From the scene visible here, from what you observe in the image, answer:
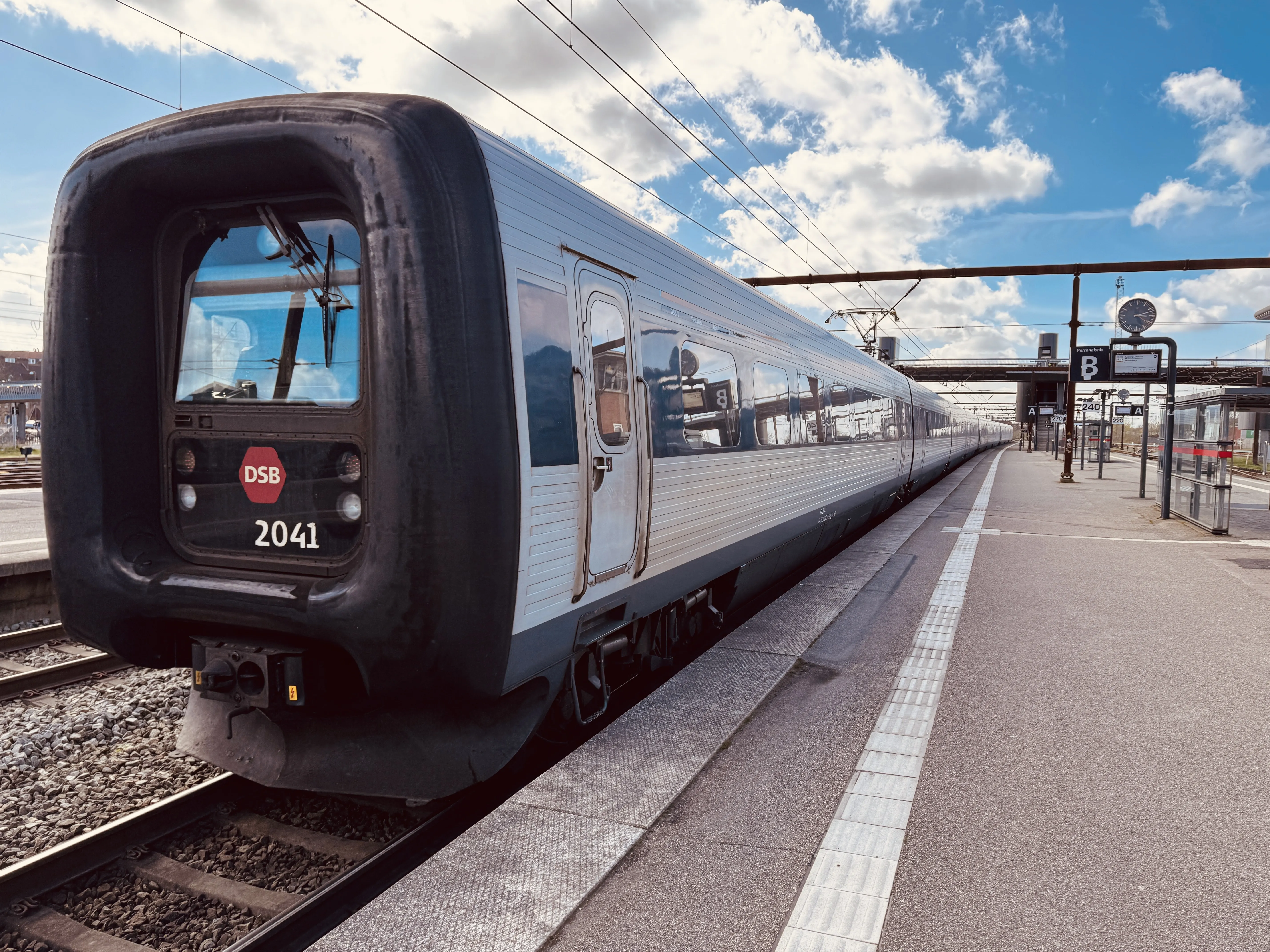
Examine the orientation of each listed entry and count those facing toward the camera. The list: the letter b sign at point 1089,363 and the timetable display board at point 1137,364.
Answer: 2

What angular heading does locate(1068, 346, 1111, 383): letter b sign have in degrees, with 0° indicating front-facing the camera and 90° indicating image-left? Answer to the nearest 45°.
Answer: approximately 0°

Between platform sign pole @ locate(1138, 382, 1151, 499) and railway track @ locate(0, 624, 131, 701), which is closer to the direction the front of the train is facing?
the railway track

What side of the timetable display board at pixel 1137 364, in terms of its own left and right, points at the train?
front

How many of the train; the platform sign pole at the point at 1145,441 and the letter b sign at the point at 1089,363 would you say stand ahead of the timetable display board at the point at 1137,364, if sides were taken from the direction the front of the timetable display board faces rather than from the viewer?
1

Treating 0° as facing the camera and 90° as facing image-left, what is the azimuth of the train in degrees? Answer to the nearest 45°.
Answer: approximately 45°
